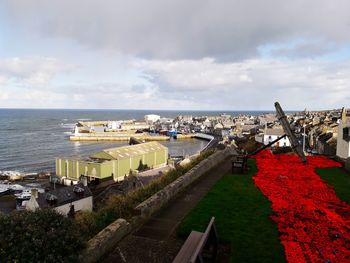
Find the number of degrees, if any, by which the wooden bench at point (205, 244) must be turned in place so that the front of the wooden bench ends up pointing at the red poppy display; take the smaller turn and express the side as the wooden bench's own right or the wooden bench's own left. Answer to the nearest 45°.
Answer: approximately 135° to the wooden bench's own right

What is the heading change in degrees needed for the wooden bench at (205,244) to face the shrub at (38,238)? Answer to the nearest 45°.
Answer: approximately 45° to its left

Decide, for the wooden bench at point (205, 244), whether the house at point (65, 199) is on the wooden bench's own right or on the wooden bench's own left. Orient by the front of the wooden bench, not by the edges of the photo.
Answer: on the wooden bench's own right

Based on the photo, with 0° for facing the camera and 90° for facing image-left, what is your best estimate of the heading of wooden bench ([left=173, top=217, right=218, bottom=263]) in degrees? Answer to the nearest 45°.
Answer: approximately 90°

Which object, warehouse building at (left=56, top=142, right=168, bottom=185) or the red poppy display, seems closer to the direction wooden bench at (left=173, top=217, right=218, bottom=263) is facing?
the warehouse building

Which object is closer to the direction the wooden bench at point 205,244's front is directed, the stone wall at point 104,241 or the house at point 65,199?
the stone wall

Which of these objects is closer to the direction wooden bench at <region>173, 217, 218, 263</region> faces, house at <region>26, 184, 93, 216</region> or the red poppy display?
the house

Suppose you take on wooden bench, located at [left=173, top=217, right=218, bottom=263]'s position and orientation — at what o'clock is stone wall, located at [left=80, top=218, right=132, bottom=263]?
The stone wall is roughly at 12 o'clock from the wooden bench.
